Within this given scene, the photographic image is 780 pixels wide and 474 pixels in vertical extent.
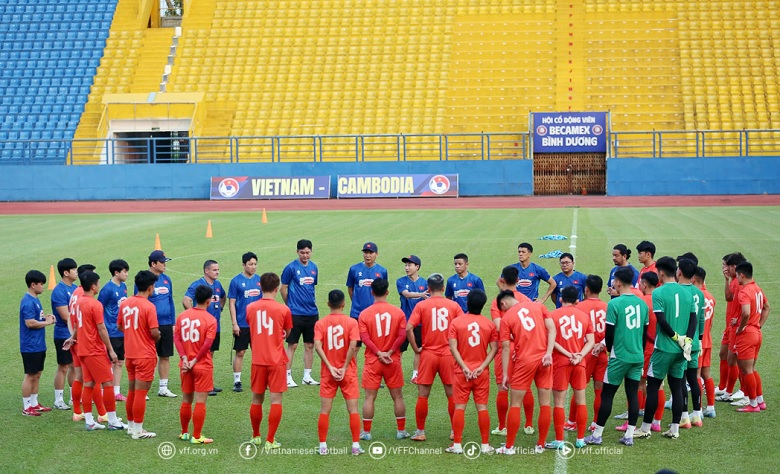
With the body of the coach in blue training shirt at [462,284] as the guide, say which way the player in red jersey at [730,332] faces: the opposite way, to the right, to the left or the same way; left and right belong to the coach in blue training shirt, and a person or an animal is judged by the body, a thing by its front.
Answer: to the right

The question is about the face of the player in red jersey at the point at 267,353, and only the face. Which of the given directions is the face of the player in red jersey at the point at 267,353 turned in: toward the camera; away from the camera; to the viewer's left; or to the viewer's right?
away from the camera

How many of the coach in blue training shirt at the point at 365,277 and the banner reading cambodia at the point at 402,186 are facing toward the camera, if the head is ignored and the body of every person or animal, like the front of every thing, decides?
2

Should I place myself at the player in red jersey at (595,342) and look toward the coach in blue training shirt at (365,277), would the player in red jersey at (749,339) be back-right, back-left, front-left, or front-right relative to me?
back-right

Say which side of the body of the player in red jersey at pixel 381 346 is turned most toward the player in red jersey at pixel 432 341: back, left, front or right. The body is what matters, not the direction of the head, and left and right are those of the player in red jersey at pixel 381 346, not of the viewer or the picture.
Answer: right

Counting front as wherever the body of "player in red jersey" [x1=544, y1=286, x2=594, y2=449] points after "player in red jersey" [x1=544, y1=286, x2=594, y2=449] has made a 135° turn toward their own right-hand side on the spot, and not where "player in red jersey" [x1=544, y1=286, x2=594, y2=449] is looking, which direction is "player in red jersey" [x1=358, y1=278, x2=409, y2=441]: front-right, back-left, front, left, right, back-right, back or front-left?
back-right

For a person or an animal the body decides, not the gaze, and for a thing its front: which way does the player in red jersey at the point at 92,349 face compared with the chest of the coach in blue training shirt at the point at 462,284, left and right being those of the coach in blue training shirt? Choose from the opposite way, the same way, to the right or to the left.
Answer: the opposite way

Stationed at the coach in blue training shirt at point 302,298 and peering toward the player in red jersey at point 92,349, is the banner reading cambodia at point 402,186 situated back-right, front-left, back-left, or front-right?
back-right

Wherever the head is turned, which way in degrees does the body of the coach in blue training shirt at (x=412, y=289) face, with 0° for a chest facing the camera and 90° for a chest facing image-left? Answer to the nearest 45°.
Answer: approximately 0°

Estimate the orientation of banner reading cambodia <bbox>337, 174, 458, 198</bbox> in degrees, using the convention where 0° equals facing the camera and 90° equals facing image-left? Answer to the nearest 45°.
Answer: approximately 0°

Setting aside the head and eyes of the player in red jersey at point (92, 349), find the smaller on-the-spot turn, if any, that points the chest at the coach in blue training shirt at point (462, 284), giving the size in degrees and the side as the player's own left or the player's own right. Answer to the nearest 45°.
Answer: approximately 45° to the player's own right

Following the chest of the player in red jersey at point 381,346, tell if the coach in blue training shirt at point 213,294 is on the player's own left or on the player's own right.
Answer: on the player's own left

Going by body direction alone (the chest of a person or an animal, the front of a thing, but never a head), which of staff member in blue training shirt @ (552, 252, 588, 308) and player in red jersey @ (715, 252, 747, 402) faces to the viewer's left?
the player in red jersey

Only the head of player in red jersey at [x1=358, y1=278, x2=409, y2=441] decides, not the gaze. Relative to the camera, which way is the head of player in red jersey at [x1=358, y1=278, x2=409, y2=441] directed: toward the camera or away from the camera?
away from the camera

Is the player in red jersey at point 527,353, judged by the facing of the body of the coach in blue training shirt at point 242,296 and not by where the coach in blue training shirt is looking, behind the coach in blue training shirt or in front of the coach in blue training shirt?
in front

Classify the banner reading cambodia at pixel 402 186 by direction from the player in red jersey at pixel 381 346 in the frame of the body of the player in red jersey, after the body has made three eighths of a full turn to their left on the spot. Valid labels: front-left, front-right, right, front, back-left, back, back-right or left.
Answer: back-right

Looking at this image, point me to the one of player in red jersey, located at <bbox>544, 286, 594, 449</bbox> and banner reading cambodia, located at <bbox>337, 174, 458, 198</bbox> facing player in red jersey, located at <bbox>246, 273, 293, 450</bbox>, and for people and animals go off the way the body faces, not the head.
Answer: the banner reading cambodia

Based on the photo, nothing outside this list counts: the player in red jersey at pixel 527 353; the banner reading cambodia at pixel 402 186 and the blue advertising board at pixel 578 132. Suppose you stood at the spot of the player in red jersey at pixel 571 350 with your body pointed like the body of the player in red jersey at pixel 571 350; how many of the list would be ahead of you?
2

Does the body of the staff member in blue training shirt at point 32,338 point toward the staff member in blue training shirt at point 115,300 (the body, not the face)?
yes

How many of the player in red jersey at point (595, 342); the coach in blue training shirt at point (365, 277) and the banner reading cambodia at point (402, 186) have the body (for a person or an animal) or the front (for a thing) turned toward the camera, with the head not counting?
2

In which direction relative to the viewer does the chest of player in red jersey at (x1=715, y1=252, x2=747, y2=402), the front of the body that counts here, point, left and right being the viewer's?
facing to the left of the viewer
